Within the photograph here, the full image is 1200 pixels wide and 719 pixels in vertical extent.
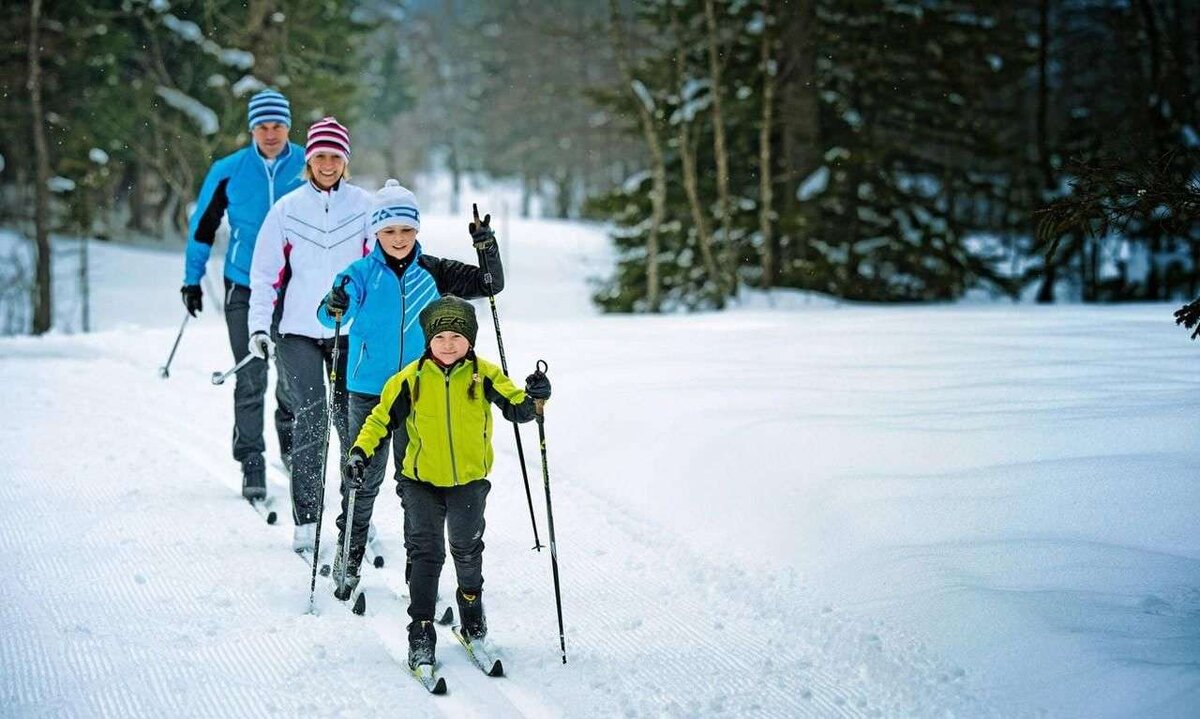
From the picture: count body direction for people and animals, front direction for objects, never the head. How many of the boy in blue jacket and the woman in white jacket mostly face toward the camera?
2

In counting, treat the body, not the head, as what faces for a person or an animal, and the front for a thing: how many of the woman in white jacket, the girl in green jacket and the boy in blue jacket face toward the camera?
3

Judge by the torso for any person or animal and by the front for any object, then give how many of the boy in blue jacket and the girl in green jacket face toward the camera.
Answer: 2

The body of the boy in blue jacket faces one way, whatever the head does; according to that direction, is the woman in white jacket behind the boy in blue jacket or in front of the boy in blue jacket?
behind

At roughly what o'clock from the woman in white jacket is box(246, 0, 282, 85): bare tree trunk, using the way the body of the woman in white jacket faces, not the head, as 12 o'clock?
The bare tree trunk is roughly at 6 o'clock from the woman in white jacket.

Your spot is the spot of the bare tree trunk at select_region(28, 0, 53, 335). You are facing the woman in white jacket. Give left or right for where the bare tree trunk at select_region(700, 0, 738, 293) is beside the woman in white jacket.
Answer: left

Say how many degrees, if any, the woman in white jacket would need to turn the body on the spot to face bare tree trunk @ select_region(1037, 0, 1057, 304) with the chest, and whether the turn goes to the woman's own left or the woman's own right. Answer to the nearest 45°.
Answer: approximately 135° to the woman's own left

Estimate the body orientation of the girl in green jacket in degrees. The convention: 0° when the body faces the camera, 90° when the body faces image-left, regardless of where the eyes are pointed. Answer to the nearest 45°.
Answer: approximately 0°

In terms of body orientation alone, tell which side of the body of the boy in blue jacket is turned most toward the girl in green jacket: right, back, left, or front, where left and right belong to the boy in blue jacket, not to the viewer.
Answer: front

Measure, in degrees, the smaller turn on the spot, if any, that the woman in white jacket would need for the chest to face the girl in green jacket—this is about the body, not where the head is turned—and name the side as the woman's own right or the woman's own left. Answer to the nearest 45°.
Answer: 0° — they already face them
